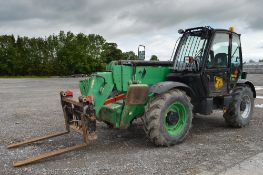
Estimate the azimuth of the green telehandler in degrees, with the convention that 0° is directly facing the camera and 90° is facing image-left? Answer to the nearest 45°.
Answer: approximately 45°
